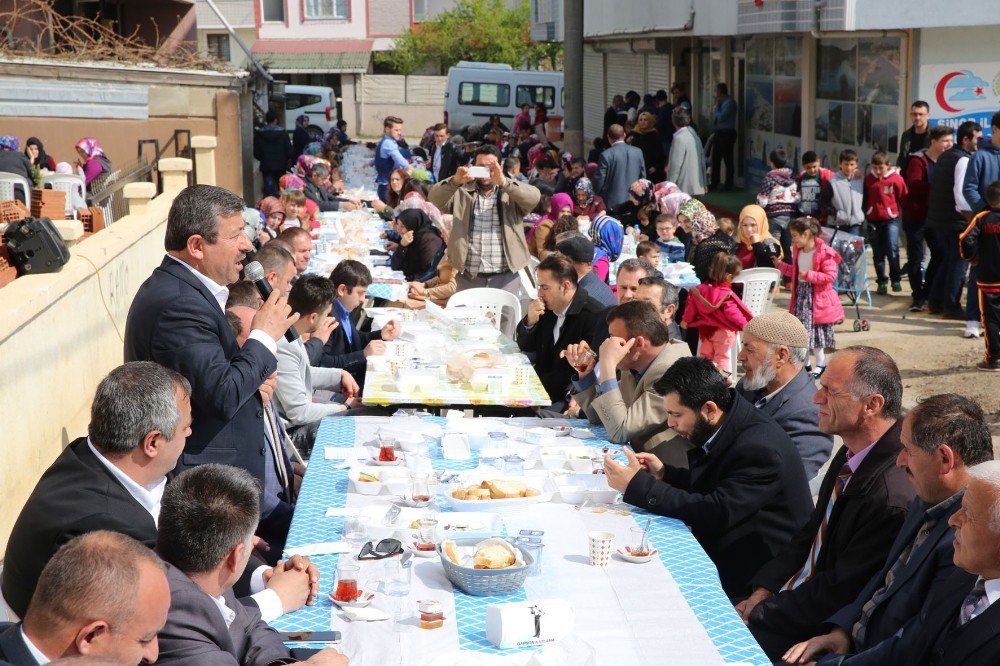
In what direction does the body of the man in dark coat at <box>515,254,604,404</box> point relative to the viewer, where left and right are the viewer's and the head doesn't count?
facing the viewer and to the left of the viewer

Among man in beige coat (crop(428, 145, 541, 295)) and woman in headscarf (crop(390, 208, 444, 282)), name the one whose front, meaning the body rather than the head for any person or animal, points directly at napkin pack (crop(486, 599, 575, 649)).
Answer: the man in beige coat

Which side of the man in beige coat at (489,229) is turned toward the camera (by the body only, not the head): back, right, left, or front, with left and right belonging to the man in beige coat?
front

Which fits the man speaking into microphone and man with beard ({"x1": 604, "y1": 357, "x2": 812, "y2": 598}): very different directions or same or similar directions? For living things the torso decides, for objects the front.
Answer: very different directions

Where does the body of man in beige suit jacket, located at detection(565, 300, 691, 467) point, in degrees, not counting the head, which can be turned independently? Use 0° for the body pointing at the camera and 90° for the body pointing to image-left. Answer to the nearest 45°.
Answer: approximately 90°

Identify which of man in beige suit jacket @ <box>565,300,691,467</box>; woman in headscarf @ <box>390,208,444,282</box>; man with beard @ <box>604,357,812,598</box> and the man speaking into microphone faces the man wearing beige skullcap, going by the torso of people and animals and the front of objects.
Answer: the man speaking into microphone

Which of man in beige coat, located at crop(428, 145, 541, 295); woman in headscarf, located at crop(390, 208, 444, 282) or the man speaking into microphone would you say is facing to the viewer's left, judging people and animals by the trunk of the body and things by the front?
the woman in headscarf

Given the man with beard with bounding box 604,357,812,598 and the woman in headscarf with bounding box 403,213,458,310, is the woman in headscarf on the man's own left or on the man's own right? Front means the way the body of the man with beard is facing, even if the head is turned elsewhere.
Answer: on the man's own right

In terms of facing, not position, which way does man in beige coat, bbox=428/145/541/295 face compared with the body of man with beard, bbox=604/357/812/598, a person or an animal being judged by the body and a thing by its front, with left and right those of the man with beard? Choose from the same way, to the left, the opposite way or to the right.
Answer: to the left

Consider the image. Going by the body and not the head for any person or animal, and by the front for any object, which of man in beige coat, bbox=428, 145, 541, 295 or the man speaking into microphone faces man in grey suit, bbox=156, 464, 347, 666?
the man in beige coat

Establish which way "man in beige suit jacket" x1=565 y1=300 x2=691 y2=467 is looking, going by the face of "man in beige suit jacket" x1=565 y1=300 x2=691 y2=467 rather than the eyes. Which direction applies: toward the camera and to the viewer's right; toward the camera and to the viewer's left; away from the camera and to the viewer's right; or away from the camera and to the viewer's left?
toward the camera and to the viewer's left

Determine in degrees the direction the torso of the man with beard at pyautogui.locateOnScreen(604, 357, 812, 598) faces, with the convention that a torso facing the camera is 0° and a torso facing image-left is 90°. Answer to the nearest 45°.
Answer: approximately 90°

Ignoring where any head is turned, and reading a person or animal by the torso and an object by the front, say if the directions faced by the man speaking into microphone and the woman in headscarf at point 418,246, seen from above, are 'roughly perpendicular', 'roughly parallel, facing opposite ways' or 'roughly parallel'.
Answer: roughly parallel, facing opposite ways

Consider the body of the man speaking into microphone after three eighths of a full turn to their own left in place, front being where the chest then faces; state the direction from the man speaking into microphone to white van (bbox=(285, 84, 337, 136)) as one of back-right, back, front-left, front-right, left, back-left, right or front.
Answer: front-right

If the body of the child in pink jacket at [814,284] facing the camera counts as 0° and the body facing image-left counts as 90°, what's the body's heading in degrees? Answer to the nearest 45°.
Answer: approximately 45°

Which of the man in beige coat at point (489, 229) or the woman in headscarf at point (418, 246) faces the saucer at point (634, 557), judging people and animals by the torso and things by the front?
the man in beige coat

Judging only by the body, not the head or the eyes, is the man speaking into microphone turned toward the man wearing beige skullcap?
yes

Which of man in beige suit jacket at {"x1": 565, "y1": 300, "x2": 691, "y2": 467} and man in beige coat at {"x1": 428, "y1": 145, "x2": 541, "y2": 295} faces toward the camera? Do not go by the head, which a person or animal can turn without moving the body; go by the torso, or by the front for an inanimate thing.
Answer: the man in beige coat

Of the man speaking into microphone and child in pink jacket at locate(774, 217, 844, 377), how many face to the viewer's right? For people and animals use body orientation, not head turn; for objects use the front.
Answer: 1
